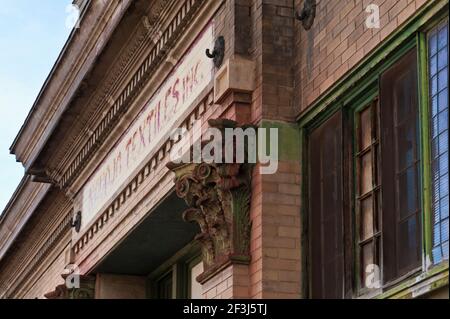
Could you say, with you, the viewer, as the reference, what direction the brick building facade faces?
facing the viewer and to the left of the viewer
